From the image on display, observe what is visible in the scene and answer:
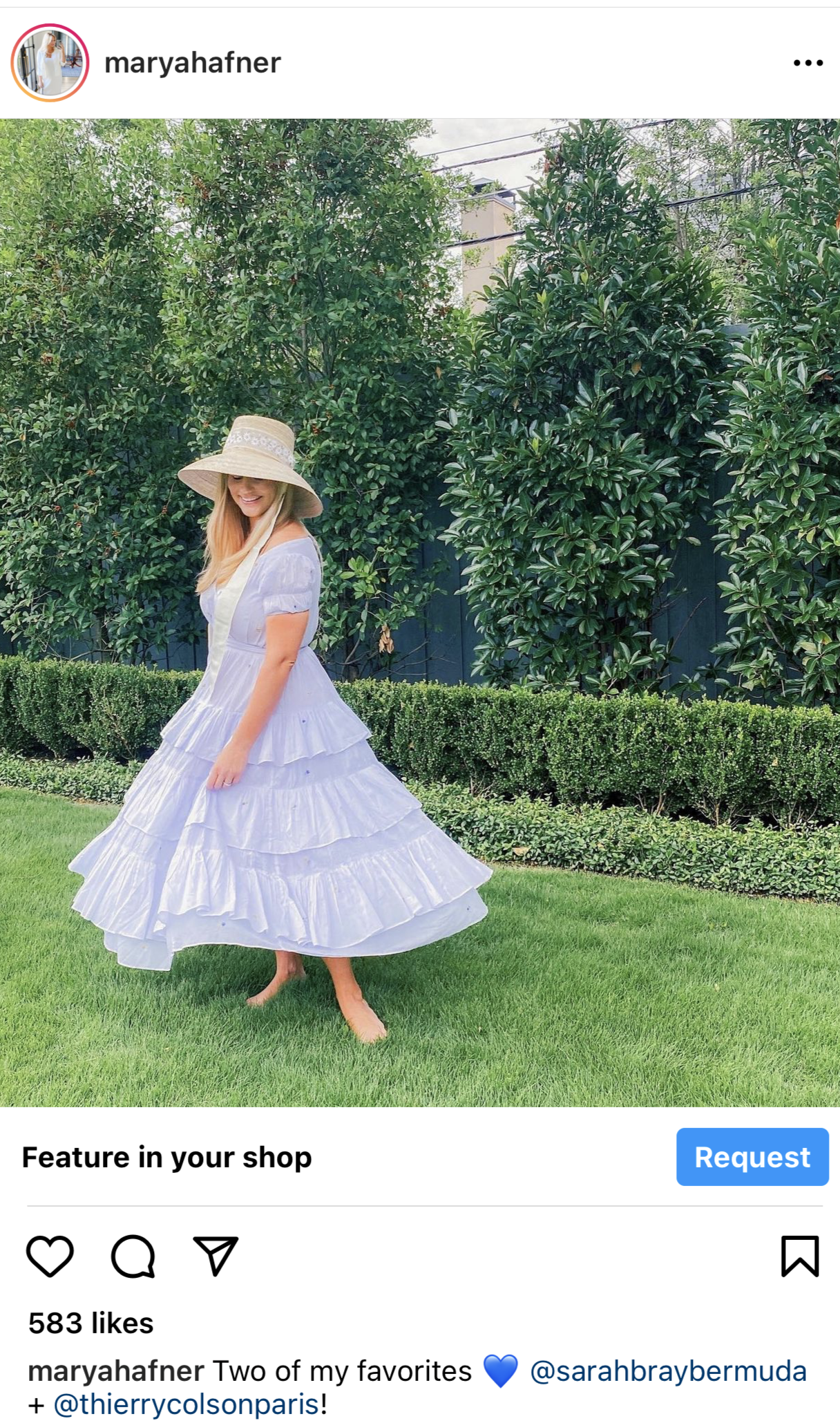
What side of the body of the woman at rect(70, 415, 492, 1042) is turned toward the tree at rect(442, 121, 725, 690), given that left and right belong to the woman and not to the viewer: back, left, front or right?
back

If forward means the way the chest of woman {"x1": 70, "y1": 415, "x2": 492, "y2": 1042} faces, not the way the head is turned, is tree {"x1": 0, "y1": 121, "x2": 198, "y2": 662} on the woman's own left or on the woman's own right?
on the woman's own right

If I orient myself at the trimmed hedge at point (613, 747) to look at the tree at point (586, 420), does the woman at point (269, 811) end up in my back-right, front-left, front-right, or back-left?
back-left

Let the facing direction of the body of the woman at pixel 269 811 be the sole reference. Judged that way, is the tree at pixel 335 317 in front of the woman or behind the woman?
behind

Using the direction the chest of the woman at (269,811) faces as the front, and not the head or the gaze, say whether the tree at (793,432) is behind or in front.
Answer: behind

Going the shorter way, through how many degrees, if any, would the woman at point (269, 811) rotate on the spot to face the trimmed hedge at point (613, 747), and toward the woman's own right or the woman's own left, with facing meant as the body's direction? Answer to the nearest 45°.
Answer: approximately 180°
